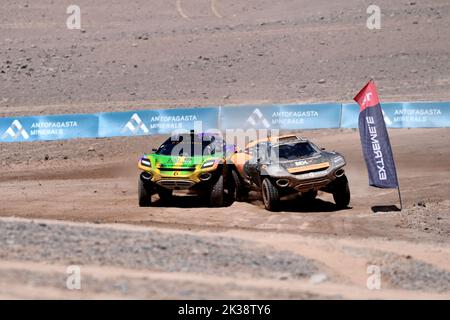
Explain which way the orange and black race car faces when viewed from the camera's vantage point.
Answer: facing the viewer and to the right of the viewer

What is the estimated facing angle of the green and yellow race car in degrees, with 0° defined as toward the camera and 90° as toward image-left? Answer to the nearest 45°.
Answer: approximately 0°

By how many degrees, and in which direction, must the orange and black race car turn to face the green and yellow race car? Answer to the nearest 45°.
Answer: approximately 135° to its right

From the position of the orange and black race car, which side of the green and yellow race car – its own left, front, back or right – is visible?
left

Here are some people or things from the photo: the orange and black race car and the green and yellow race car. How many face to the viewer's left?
0
